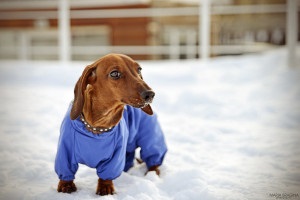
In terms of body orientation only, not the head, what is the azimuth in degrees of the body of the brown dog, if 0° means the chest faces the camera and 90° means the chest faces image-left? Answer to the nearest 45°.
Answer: approximately 45°

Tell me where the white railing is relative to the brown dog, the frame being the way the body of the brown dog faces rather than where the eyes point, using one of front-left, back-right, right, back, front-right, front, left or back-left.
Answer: back-right
